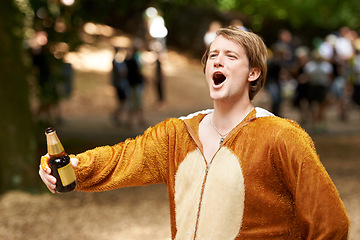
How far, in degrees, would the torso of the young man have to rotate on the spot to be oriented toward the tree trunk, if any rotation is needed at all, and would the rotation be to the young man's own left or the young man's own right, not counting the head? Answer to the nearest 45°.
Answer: approximately 90° to the young man's own right

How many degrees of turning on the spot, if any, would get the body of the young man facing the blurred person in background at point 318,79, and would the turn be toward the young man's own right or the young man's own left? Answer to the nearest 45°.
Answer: approximately 135° to the young man's own right

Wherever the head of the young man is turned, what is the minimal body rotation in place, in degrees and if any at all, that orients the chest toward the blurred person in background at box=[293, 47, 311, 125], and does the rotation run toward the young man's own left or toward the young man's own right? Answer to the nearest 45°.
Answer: approximately 135° to the young man's own right

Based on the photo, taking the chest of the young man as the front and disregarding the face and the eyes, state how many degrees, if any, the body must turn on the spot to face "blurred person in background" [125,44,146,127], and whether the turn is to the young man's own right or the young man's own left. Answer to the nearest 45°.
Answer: approximately 135° to the young man's own right

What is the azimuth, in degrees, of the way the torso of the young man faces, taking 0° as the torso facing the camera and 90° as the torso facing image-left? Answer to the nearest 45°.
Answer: approximately 45°

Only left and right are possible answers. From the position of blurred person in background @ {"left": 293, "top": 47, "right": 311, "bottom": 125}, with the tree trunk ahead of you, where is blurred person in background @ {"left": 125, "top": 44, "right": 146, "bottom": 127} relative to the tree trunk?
right

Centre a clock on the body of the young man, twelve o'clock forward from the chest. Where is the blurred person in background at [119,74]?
The blurred person in background is roughly at 4 o'clock from the young man.

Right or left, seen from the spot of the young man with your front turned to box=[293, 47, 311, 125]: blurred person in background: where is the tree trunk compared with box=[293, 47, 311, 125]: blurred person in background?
left
